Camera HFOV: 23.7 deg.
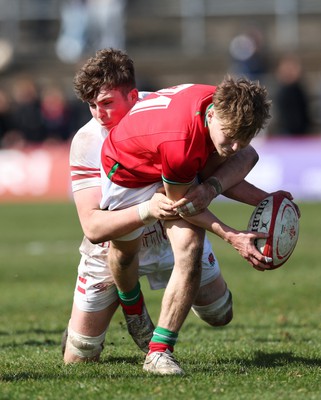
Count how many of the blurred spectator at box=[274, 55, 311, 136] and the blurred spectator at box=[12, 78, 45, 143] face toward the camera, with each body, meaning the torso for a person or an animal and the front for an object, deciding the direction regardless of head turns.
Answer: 2

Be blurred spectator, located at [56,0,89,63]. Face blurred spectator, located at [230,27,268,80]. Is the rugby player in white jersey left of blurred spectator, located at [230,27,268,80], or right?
right

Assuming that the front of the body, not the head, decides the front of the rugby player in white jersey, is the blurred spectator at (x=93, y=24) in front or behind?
behind

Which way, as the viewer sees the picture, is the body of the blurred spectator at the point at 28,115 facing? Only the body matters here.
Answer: toward the camera

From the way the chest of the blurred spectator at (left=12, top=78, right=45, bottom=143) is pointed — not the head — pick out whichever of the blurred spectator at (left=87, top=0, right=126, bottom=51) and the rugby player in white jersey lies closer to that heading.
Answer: the rugby player in white jersey

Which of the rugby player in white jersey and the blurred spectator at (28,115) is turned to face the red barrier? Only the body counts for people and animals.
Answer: the blurred spectator

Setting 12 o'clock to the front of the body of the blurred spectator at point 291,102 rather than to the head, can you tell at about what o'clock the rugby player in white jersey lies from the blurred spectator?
The rugby player in white jersey is roughly at 12 o'clock from the blurred spectator.

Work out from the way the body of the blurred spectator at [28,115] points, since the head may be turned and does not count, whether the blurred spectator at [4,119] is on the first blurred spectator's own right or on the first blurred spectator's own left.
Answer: on the first blurred spectator's own right

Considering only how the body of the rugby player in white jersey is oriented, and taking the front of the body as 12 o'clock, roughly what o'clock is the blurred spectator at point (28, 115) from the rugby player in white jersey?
The blurred spectator is roughly at 7 o'clock from the rugby player in white jersey.

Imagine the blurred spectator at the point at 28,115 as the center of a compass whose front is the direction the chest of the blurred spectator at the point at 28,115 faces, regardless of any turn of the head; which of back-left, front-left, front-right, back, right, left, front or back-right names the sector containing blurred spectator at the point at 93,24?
back-left

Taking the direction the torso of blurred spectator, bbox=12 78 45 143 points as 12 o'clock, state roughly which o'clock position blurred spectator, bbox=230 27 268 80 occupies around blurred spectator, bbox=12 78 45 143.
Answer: blurred spectator, bbox=230 27 268 80 is roughly at 9 o'clock from blurred spectator, bbox=12 78 45 143.

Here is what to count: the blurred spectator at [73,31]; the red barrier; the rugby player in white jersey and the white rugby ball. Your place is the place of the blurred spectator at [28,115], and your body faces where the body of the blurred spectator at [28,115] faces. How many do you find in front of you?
3

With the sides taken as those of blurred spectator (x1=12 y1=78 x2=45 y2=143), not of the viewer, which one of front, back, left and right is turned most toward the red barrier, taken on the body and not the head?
front
